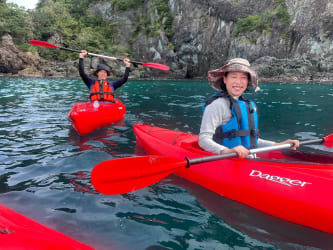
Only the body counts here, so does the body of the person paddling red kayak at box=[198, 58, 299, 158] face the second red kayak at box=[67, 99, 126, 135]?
no

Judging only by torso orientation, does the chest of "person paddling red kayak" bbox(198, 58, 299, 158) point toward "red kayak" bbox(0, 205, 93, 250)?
no

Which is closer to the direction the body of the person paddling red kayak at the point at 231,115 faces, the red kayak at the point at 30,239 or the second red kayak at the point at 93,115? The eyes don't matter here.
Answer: the red kayak
